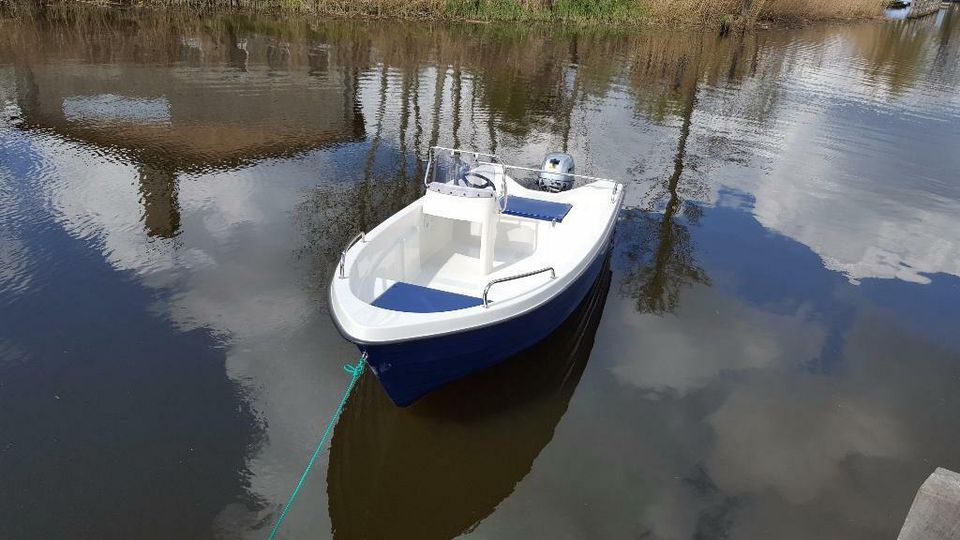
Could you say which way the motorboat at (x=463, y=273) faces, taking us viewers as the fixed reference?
facing the viewer and to the left of the viewer

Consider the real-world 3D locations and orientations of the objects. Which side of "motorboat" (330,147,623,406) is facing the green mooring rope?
front
